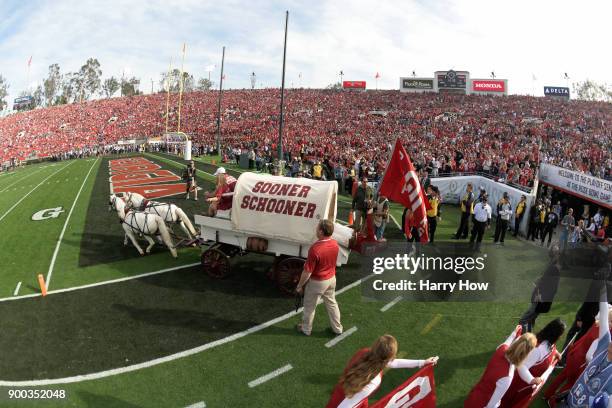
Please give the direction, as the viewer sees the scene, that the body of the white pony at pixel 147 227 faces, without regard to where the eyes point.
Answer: to the viewer's left

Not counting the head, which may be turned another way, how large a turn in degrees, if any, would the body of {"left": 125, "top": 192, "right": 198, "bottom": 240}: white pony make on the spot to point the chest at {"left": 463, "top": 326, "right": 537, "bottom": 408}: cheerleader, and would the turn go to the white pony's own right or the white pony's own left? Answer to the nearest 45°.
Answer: approximately 90° to the white pony's own left

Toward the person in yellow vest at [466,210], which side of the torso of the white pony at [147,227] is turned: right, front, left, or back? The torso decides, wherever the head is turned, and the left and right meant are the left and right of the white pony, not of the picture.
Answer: back

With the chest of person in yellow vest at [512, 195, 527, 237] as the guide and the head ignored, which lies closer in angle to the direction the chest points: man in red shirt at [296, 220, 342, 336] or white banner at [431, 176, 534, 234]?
the man in red shirt

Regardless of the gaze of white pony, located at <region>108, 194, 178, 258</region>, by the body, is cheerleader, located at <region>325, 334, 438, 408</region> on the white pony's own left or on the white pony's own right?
on the white pony's own left

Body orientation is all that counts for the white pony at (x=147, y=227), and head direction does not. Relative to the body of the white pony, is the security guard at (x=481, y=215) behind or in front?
behind

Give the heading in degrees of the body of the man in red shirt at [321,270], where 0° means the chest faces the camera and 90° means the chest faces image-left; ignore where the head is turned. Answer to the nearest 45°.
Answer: approximately 135°

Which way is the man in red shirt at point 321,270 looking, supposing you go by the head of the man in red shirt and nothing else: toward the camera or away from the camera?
away from the camera

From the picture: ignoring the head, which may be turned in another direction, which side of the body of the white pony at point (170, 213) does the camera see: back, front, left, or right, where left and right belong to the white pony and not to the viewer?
left
